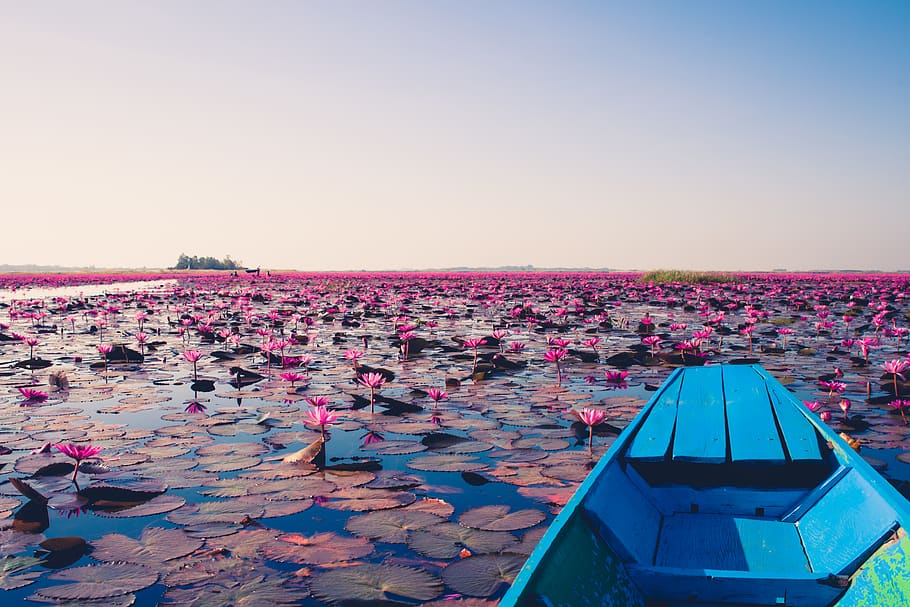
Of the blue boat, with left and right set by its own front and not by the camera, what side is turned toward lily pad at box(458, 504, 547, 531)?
left

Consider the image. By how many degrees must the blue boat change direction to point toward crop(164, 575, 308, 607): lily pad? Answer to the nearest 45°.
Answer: approximately 135° to its left

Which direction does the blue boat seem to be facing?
away from the camera

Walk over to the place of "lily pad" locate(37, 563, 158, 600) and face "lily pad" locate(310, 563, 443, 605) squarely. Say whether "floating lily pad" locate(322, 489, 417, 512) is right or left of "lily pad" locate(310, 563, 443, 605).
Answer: left

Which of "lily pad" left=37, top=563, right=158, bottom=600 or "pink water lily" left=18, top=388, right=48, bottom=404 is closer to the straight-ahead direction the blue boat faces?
the pink water lily

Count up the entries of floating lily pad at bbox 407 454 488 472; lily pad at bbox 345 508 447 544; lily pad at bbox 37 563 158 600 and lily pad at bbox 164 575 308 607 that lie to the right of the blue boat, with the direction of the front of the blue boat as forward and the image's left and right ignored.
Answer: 0

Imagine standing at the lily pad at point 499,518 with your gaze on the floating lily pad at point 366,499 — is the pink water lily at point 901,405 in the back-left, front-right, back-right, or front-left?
back-right

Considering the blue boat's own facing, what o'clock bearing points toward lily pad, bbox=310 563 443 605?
The lily pad is roughly at 8 o'clock from the blue boat.

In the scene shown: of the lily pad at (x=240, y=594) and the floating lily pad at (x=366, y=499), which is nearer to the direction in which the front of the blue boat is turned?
the floating lily pad

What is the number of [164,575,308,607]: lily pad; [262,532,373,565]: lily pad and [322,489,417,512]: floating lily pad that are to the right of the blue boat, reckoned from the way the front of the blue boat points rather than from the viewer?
0

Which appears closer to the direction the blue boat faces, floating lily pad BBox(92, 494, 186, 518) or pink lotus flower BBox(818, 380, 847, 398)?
the pink lotus flower

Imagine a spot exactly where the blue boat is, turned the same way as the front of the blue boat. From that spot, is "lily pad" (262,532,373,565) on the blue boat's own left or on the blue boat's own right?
on the blue boat's own left

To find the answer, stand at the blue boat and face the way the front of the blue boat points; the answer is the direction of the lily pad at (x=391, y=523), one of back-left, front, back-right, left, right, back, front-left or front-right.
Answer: left

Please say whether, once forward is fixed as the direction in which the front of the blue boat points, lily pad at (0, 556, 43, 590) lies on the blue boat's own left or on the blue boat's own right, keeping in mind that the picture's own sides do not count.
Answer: on the blue boat's own left

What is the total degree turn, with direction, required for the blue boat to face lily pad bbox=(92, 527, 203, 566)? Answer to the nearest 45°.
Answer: approximately 90° to its left
